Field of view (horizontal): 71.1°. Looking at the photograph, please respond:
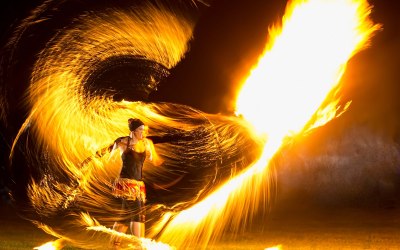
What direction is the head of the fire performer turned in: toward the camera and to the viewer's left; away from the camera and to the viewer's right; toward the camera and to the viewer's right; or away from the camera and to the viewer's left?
toward the camera and to the viewer's right

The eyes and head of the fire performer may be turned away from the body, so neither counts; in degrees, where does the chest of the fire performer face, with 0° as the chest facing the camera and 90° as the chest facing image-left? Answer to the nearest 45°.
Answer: approximately 315°
